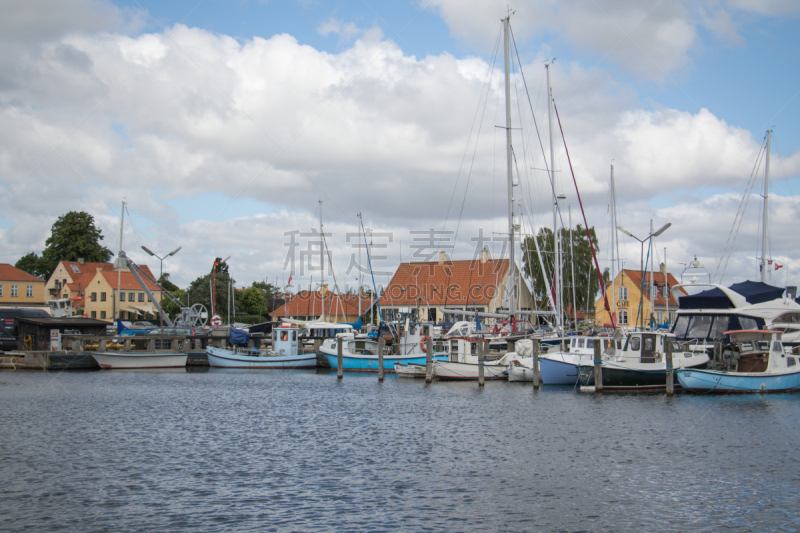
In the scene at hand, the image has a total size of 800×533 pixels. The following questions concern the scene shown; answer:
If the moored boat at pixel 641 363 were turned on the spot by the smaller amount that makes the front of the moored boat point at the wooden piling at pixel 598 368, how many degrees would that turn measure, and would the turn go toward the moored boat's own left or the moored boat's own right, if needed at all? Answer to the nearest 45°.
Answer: approximately 45° to the moored boat's own left

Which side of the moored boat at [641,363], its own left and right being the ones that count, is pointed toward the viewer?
right

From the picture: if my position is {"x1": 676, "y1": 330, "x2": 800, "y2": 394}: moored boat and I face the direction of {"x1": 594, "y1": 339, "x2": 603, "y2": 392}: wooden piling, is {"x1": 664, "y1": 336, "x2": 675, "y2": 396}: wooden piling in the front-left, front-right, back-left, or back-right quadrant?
front-left

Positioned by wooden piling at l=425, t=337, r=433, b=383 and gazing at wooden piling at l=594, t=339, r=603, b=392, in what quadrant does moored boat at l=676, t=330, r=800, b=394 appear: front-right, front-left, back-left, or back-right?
front-left

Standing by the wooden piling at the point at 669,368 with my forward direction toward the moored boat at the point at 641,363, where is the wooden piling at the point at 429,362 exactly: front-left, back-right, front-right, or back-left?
front-left

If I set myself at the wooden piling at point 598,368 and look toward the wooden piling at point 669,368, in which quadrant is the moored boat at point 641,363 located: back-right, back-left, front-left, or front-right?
front-left

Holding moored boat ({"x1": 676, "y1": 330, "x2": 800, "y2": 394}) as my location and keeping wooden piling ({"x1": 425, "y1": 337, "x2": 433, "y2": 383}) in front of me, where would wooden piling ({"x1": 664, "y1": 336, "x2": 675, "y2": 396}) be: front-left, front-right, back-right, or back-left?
front-left
